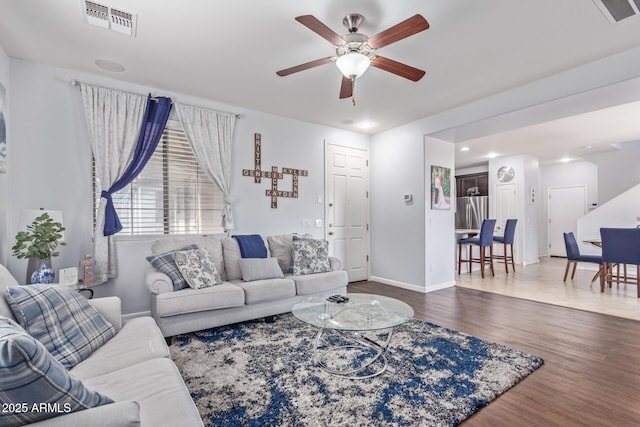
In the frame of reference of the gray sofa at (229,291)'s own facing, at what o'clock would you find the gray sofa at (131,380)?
the gray sofa at (131,380) is roughly at 2 o'clock from the gray sofa at (229,291).

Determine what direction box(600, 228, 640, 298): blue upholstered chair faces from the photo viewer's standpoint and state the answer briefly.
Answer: facing away from the viewer

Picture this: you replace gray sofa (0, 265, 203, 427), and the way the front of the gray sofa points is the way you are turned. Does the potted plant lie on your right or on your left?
on your left

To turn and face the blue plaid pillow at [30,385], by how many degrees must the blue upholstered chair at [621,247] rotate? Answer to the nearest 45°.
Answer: approximately 180°

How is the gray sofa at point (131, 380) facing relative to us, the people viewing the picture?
facing to the right of the viewer

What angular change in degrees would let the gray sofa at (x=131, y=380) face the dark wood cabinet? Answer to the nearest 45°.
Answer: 0° — it already faces it

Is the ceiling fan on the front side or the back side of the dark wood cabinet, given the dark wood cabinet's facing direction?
on the front side

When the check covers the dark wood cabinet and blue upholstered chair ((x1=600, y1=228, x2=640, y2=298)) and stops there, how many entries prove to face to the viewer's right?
0

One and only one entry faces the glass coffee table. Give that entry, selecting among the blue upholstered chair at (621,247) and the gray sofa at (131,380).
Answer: the gray sofa

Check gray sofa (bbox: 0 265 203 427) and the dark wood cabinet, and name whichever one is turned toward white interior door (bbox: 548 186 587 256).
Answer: the gray sofa

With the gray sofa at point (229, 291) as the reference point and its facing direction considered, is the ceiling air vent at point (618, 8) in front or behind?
in front

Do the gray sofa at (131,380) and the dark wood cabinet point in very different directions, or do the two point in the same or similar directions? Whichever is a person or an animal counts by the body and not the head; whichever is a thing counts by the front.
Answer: very different directions

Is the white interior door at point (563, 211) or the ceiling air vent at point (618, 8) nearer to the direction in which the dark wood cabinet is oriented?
the ceiling air vent
